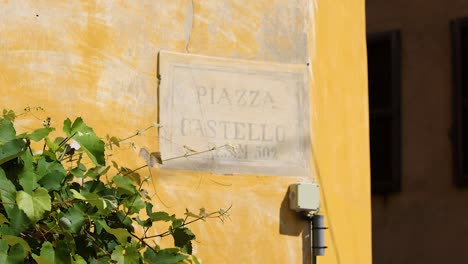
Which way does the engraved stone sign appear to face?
toward the camera
